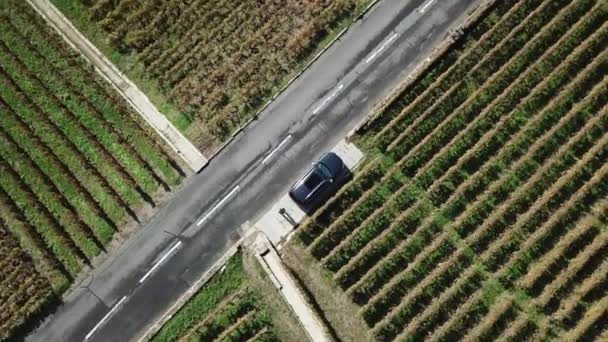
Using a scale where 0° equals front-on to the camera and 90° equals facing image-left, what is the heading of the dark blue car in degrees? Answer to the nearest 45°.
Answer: approximately 225°

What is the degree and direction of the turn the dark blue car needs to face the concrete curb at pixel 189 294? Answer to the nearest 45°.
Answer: approximately 135° to its left

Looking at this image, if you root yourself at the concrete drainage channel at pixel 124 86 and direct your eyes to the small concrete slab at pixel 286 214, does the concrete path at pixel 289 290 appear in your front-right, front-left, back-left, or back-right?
front-right

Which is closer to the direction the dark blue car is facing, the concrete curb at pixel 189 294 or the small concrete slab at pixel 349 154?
the small concrete slab

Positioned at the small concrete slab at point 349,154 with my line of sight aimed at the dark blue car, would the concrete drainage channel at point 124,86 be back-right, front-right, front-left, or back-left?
front-right

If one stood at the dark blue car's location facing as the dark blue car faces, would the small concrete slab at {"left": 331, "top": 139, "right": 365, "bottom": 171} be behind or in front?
in front
